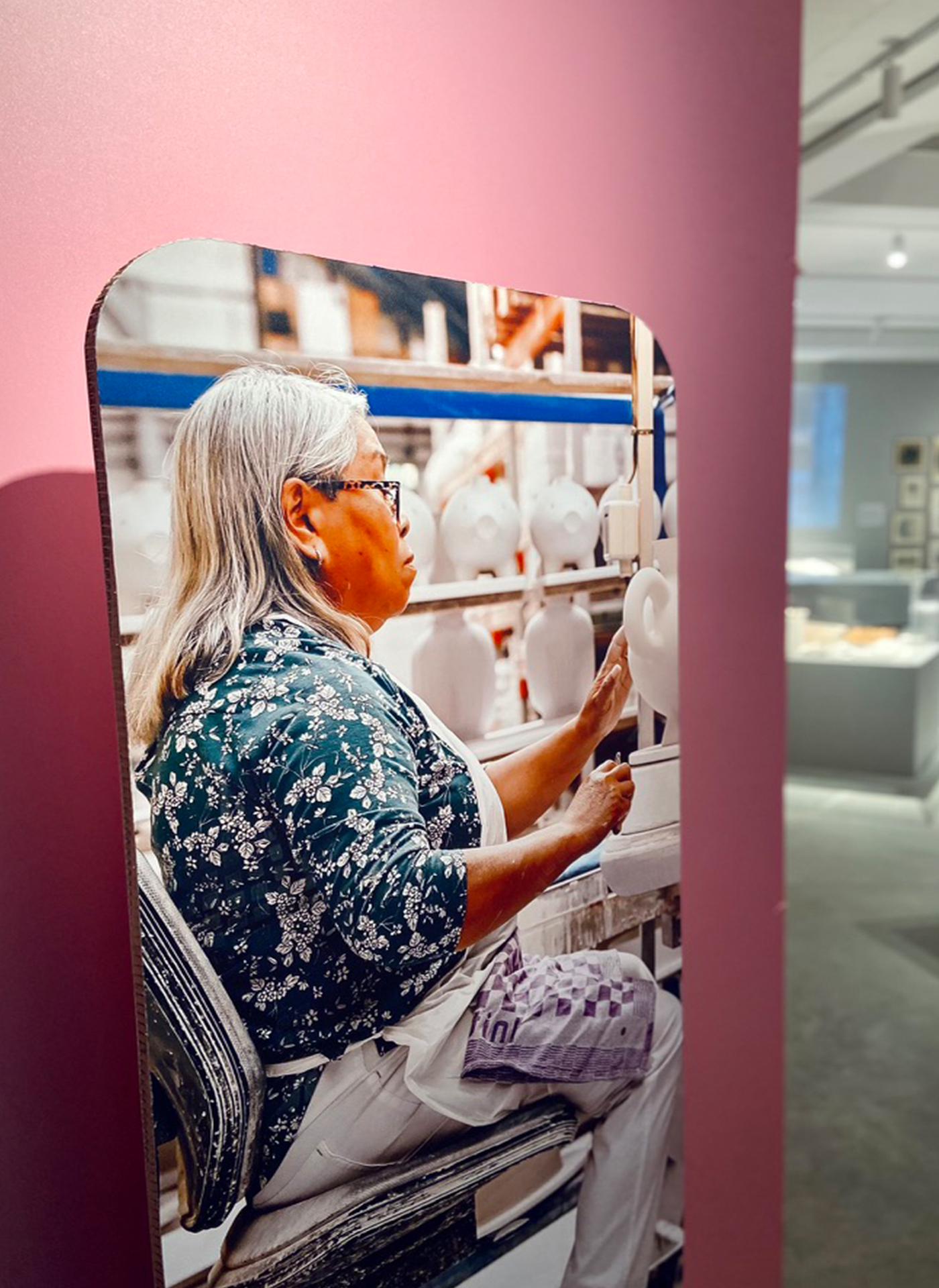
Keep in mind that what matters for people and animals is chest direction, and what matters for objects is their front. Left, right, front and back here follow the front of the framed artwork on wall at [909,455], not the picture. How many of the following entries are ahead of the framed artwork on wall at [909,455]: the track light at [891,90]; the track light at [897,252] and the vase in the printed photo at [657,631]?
3

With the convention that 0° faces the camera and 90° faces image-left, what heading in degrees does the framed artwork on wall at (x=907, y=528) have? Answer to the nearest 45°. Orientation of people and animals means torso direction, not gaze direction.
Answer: approximately 0°

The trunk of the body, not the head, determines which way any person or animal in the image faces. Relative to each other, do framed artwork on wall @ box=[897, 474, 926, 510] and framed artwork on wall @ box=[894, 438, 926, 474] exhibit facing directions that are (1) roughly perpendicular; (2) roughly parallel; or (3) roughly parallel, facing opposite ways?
roughly parallel

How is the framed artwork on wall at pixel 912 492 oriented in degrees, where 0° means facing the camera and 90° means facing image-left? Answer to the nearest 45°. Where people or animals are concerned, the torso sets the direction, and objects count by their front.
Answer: approximately 0°

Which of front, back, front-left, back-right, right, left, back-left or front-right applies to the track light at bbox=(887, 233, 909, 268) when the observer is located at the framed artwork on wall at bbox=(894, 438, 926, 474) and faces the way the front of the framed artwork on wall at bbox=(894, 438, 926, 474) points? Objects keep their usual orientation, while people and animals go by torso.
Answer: front

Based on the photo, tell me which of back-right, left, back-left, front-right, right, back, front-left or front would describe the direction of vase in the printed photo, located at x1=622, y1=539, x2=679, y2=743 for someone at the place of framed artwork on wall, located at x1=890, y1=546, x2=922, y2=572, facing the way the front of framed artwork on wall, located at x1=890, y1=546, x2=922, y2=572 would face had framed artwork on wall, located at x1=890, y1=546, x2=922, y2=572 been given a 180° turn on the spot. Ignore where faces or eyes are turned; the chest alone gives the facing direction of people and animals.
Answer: back

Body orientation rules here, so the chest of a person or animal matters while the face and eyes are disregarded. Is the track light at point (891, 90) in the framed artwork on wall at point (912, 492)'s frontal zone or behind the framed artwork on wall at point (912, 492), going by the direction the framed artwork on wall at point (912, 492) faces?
frontal zone

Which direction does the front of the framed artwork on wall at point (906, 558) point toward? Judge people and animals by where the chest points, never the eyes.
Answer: toward the camera

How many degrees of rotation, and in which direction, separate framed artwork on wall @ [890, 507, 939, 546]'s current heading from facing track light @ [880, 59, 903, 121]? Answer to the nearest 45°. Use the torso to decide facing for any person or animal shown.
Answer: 0° — it already faces it

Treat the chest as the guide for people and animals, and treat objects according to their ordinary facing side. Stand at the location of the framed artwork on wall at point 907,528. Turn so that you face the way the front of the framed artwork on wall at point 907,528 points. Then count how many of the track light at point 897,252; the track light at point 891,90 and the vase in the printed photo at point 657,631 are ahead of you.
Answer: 3

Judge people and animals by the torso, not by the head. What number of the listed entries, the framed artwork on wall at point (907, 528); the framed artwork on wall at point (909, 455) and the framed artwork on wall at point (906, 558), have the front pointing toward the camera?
3

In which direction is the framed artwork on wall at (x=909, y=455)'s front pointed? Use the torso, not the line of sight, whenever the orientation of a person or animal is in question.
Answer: toward the camera
